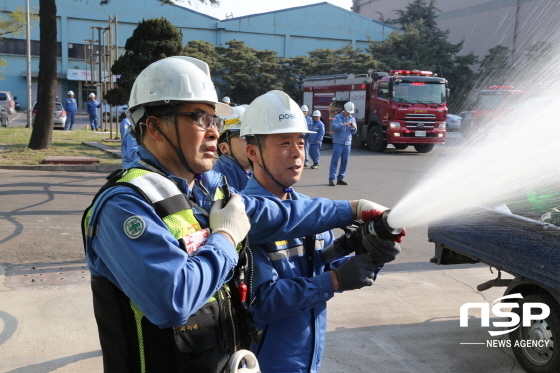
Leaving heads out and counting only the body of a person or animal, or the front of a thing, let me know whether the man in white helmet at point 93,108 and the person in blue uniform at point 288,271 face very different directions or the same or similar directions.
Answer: same or similar directions

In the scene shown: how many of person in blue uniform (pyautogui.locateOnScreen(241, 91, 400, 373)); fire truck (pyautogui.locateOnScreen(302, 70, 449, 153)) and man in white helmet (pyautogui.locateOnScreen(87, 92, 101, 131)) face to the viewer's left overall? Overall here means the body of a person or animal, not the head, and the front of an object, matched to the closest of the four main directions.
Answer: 0

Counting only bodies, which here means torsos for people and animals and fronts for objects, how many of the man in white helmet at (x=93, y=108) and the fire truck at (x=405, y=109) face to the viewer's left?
0

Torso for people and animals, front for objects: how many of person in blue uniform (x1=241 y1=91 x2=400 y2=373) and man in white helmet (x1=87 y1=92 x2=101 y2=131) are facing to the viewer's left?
0

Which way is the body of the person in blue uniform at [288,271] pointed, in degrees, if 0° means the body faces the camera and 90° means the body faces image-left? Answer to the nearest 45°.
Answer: approximately 315°

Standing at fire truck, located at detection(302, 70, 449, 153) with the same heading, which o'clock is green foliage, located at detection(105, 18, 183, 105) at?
The green foliage is roughly at 3 o'clock from the fire truck.

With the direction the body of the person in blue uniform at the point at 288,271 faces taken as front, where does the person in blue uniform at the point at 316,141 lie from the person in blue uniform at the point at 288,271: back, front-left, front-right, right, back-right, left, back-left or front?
back-left

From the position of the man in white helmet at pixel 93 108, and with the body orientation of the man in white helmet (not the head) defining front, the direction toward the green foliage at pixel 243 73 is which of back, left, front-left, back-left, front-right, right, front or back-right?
left

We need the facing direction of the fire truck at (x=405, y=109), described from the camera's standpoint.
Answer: facing the viewer and to the right of the viewer

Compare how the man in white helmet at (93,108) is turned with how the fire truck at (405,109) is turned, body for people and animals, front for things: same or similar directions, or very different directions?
same or similar directions

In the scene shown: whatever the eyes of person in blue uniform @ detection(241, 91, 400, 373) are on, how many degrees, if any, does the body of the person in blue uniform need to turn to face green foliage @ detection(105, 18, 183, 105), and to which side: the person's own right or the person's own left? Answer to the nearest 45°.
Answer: approximately 135° to the person's own left

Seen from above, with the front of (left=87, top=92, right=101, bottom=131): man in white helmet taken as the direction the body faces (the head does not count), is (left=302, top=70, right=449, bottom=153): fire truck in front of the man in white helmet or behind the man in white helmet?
in front

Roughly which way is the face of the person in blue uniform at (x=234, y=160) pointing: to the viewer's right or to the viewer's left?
to the viewer's right

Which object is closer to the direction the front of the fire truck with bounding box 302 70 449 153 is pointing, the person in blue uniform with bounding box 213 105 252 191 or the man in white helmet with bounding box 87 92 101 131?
the person in blue uniform
